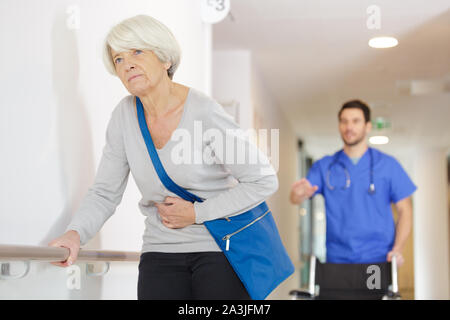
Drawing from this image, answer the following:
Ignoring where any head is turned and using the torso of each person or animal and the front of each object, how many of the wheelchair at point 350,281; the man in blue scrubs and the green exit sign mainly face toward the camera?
3

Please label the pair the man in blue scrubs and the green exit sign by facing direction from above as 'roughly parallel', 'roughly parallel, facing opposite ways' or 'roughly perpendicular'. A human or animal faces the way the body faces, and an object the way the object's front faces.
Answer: roughly parallel

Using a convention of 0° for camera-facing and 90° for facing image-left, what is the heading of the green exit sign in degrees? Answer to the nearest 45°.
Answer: approximately 0°

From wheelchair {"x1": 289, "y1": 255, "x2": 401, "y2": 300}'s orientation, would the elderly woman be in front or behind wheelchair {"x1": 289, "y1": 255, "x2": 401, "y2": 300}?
in front

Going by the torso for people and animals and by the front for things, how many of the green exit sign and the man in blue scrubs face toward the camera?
2

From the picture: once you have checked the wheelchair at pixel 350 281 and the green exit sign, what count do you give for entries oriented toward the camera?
2

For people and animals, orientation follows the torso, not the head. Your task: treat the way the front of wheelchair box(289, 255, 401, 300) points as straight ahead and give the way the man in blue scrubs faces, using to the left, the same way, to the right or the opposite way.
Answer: the same way

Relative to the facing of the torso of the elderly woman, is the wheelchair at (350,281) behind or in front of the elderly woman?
behind

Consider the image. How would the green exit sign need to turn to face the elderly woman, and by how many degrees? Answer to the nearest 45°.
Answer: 0° — it already faces them

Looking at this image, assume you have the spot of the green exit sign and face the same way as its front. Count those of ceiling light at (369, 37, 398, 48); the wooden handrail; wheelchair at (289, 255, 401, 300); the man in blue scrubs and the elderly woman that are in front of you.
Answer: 5

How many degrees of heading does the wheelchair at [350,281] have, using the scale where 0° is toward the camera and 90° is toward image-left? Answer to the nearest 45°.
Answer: approximately 0°

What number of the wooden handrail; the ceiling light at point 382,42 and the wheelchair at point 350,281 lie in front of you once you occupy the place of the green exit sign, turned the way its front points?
3

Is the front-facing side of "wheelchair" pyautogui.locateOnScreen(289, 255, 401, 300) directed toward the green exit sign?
no

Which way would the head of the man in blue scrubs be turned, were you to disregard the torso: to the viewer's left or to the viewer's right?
to the viewer's left

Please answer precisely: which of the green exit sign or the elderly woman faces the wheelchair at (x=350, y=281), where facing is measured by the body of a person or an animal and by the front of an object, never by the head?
the green exit sign

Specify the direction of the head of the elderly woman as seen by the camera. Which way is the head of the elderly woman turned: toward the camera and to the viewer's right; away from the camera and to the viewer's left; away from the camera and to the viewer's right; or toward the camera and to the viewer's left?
toward the camera and to the viewer's left

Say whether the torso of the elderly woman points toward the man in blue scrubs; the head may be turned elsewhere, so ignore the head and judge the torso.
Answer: no
